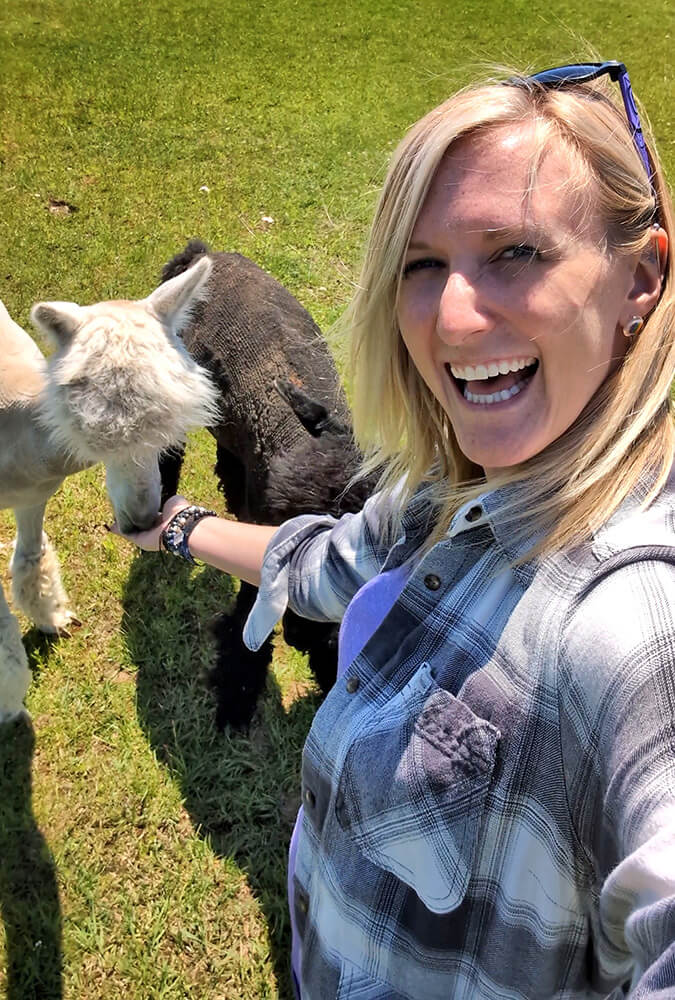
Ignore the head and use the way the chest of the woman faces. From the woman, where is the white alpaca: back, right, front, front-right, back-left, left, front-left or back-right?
right

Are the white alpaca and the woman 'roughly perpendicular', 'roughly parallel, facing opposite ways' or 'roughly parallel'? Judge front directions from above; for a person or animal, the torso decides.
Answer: roughly perpendicular

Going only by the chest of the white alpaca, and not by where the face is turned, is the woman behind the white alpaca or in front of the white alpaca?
in front

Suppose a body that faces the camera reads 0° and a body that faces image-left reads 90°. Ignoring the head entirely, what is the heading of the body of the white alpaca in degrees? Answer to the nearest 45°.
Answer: approximately 315°

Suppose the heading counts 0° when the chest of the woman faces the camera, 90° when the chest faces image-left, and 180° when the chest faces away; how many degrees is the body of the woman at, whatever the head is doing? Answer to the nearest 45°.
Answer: approximately 45°
